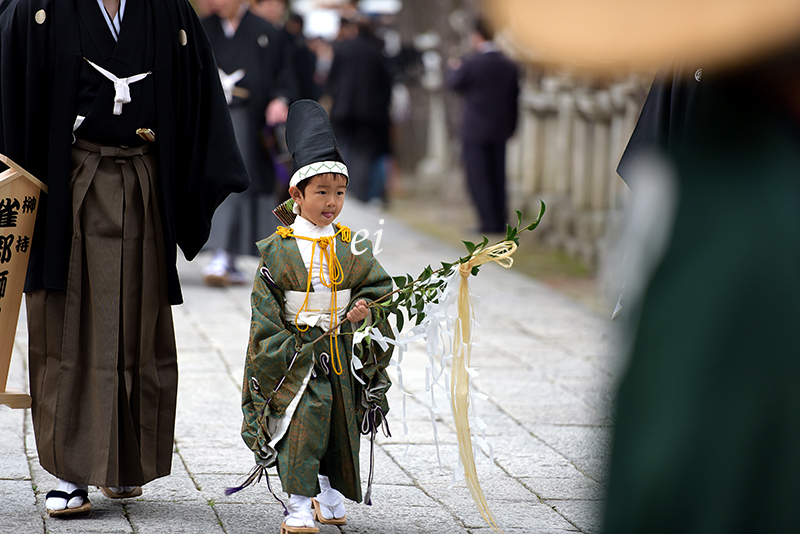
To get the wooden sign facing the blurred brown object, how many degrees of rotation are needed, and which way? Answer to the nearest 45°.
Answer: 0° — it already faces it

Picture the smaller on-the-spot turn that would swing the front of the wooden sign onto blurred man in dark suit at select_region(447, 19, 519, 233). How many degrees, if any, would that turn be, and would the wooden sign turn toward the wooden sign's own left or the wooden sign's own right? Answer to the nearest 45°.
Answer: approximately 135° to the wooden sign's own left

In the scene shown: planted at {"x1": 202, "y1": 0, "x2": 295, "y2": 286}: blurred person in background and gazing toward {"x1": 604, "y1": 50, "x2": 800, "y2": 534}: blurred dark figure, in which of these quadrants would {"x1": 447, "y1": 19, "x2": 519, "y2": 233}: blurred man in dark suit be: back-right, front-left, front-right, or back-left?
back-left

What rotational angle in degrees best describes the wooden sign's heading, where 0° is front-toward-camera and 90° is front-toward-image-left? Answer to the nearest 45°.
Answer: approximately 0°

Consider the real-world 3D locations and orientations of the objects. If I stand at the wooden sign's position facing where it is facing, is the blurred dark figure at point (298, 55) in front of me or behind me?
behind

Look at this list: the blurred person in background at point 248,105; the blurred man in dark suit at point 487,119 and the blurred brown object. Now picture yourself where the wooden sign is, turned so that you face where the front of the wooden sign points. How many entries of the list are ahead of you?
1

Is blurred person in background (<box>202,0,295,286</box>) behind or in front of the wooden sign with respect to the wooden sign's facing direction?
behind

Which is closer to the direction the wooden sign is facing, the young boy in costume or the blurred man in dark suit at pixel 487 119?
the young boy in costume

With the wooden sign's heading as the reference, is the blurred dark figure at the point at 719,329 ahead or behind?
ahead

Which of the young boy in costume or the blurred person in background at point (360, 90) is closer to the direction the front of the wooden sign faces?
the young boy in costume

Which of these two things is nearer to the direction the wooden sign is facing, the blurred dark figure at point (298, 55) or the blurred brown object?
the blurred brown object

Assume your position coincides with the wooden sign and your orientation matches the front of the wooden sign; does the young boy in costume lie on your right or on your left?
on your left
